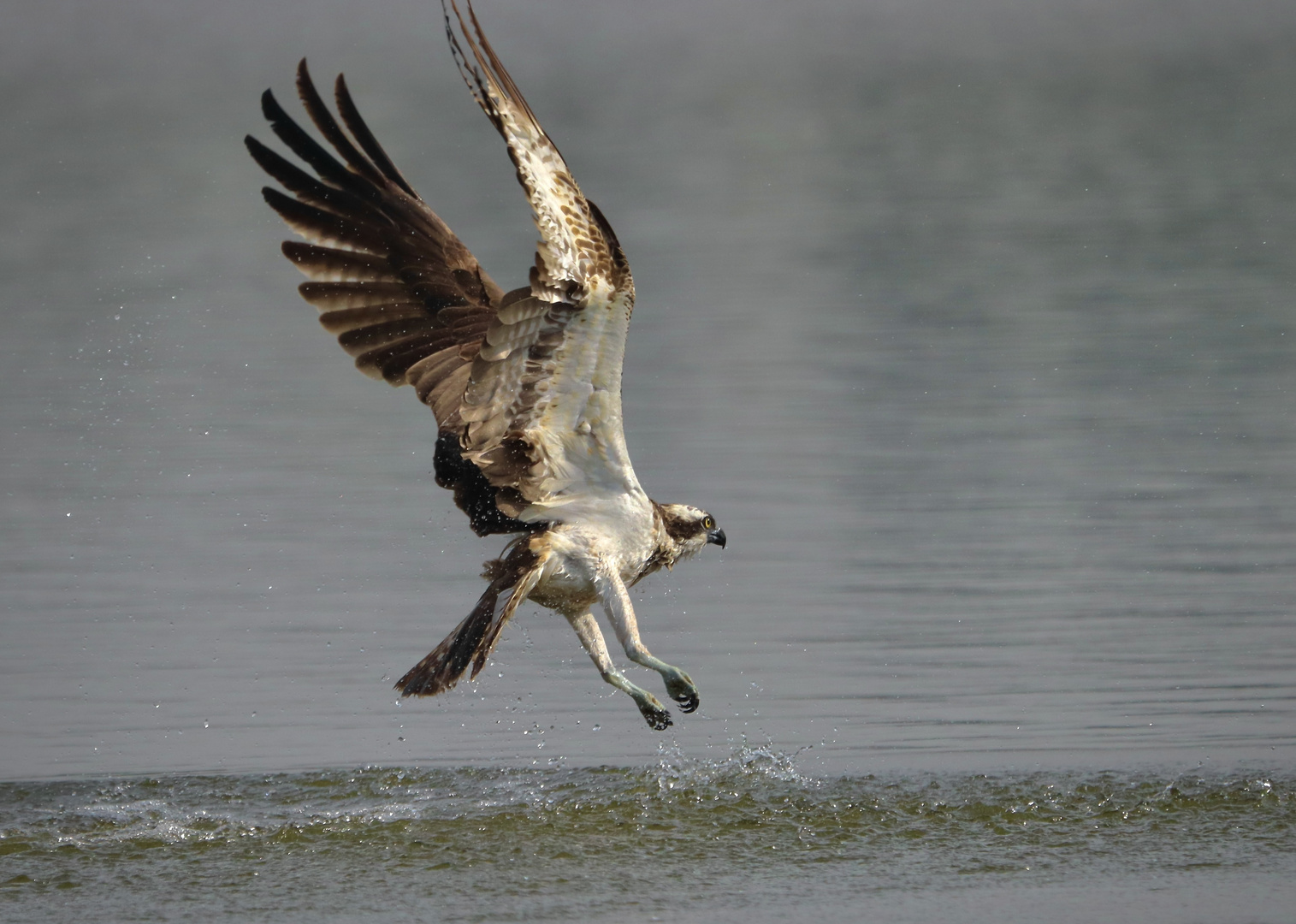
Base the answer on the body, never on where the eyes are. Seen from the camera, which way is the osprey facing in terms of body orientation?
to the viewer's right
